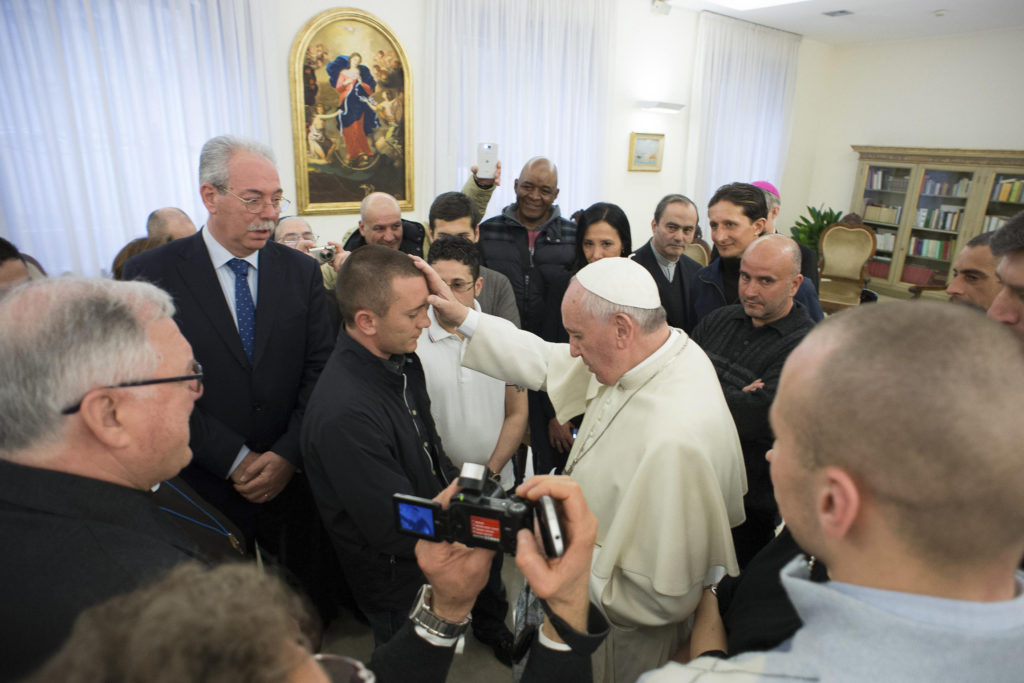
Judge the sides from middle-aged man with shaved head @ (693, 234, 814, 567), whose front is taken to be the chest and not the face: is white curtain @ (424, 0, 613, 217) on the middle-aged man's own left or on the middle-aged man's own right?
on the middle-aged man's own right

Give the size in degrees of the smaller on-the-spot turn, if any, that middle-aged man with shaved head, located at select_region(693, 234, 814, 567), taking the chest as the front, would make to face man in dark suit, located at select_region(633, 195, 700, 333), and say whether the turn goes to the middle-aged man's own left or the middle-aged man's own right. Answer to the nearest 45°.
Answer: approximately 90° to the middle-aged man's own right

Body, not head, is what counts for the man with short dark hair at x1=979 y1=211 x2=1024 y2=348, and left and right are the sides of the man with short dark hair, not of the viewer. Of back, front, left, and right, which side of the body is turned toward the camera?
left

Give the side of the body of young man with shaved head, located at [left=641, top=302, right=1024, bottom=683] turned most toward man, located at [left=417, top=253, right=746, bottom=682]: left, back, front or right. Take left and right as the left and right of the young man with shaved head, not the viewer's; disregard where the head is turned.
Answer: front

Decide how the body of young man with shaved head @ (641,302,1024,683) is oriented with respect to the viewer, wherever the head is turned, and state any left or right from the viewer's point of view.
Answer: facing away from the viewer and to the left of the viewer

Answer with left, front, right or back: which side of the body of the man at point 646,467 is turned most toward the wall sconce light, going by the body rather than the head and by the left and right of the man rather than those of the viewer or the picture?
right

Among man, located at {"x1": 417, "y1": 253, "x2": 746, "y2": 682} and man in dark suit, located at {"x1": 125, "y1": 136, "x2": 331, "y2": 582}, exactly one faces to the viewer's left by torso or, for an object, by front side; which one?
the man

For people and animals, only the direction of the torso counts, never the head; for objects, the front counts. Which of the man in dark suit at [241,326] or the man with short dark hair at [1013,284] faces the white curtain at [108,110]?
the man with short dark hair

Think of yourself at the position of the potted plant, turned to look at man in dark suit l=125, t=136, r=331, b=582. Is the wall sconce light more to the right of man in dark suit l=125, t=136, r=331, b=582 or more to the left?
right

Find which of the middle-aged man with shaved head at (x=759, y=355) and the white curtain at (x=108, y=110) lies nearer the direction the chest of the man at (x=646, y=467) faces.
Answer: the white curtain

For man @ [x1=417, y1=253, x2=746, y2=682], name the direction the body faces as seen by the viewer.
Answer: to the viewer's left

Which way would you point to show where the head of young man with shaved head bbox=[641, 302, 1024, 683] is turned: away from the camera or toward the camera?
away from the camera

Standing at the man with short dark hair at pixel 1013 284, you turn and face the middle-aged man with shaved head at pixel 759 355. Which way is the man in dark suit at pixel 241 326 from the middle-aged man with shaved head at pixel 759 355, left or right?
left

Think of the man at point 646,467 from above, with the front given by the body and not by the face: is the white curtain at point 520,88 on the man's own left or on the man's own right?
on the man's own right

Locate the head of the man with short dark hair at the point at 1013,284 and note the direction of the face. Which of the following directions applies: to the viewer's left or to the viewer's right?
to the viewer's left

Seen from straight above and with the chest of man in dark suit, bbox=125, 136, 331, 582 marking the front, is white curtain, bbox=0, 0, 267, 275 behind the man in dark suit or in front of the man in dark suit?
behind

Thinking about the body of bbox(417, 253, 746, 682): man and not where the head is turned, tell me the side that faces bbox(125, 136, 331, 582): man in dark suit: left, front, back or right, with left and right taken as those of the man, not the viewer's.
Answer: front
